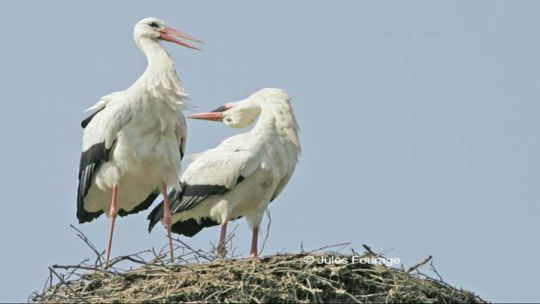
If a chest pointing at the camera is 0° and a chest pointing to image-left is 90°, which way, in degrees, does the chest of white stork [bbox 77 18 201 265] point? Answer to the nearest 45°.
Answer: approximately 315°
